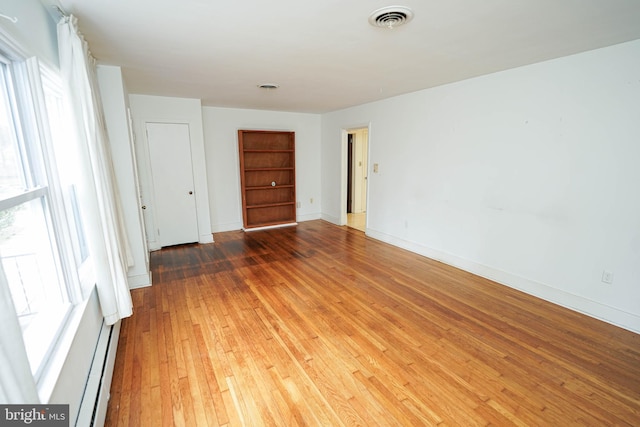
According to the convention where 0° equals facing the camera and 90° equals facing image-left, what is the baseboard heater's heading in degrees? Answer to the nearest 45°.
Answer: approximately 270°

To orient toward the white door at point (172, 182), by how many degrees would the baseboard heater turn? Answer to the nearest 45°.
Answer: approximately 45° to its left
